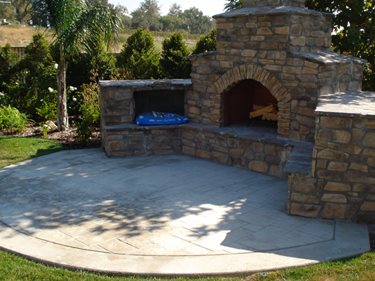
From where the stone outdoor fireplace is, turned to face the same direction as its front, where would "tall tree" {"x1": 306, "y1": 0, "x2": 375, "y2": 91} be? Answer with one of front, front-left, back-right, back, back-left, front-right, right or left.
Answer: back

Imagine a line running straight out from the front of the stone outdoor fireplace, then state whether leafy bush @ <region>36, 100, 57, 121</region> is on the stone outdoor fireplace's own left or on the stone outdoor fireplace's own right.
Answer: on the stone outdoor fireplace's own right

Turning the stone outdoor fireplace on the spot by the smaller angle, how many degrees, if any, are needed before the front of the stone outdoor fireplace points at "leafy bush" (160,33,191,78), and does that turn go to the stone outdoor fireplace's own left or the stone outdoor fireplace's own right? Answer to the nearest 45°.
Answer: approximately 90° to the stone outdoor fireplace's own right

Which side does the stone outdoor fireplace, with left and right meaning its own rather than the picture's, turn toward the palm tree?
right

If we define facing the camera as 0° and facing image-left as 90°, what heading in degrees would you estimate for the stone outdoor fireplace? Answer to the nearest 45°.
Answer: approximately 45°

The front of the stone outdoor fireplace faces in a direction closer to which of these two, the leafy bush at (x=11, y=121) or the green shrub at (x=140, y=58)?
the leafy bush

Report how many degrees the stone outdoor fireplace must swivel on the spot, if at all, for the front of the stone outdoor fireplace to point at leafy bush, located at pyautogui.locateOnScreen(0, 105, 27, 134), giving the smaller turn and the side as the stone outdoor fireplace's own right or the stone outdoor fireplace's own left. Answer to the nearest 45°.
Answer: approximately 90° to the stone outdoor fireplace's own right

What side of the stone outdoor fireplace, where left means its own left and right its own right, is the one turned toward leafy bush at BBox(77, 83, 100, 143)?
right
